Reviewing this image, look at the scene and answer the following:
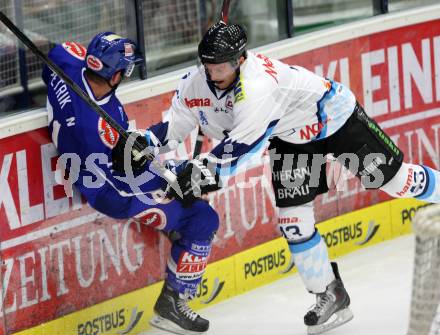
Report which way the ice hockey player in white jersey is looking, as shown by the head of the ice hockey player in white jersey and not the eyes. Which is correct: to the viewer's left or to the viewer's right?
to the viewer's left

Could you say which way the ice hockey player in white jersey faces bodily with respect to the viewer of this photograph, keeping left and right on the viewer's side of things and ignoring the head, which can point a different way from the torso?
facing the viewer and to the left of the viewer

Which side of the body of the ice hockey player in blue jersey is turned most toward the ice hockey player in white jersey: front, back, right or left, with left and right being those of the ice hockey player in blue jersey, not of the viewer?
front

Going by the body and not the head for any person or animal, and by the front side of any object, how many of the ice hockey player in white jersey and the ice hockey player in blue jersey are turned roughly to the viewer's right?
1

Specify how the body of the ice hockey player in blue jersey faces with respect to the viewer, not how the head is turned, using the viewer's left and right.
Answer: facing to the right of the viewer

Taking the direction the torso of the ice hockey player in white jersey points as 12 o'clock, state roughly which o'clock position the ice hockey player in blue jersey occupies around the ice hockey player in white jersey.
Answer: The ice hockey player in blue jersey is roughly at 1 o'clock from the ice hockey player in white jersey.
